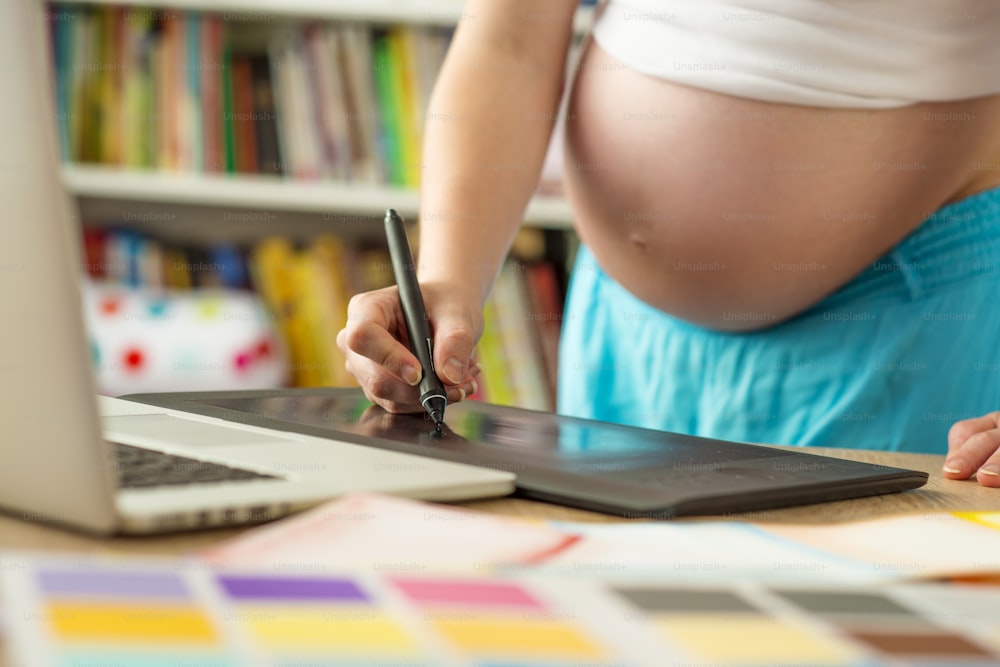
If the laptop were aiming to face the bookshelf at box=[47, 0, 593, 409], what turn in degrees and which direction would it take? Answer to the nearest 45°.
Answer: approximately 45° to its left

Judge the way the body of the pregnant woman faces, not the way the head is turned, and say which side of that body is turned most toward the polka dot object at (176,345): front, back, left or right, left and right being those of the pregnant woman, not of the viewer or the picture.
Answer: right

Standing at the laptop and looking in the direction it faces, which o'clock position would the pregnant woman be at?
The pregnant woman is roughly at 12 o'clock from the laptop.

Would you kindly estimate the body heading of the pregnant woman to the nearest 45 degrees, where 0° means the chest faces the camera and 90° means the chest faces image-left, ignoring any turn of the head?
approximately 45°

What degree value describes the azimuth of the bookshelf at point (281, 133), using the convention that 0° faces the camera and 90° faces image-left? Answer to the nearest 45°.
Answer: approximately 0°

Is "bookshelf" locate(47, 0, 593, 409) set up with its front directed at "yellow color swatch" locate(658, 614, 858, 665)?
yes

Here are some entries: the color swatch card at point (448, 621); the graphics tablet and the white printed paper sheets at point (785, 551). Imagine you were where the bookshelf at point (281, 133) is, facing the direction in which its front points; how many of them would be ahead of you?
3

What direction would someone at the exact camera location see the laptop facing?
facing away from the viewer and to the right of the viewer

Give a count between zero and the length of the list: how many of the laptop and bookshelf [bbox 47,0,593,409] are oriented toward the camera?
1
